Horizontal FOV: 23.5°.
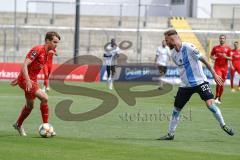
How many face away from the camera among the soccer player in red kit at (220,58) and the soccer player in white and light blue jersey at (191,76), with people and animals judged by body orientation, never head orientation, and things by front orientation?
0

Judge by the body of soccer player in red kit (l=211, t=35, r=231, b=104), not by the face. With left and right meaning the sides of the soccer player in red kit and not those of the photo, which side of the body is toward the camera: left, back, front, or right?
front

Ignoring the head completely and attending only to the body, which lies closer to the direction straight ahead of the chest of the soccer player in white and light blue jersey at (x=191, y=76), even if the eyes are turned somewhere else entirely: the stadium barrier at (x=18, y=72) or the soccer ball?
the soccer ball

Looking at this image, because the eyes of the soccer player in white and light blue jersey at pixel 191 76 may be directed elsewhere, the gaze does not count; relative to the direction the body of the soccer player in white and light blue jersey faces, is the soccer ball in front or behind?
in front

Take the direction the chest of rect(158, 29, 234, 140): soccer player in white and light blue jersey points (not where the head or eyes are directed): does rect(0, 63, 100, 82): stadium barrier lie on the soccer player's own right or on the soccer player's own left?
on the soccer player's own right

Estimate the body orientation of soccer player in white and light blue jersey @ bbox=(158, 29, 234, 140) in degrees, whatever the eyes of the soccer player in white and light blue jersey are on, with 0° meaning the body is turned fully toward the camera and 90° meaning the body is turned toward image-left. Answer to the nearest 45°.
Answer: approximately 45°

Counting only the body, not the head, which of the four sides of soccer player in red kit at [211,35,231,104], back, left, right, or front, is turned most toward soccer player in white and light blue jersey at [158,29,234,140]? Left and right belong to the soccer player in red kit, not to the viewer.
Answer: front

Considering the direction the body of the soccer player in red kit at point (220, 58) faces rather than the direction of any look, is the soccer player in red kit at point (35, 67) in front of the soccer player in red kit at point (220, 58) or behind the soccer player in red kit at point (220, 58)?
in front
